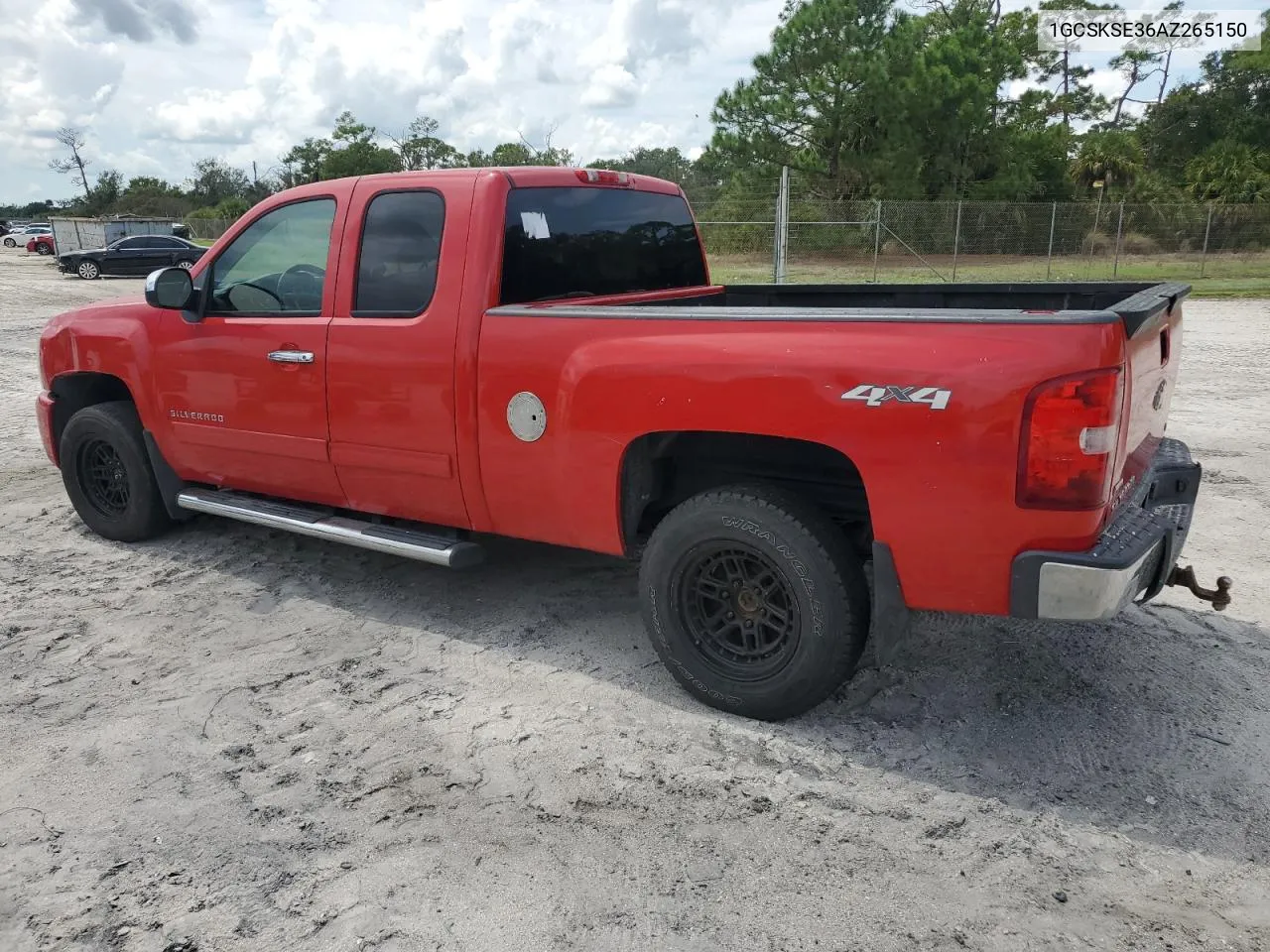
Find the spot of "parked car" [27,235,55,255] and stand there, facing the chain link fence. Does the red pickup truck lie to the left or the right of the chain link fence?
right

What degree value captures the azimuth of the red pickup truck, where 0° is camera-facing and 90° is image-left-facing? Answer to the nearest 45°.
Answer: approximately 135°

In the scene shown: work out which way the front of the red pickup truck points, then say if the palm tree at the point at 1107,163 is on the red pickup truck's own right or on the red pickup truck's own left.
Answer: on the red pickup truck's own right

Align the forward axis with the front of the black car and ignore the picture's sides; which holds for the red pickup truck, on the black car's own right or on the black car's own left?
on the black car's own left

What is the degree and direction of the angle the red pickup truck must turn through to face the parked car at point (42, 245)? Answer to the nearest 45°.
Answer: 0° — it already faces it
